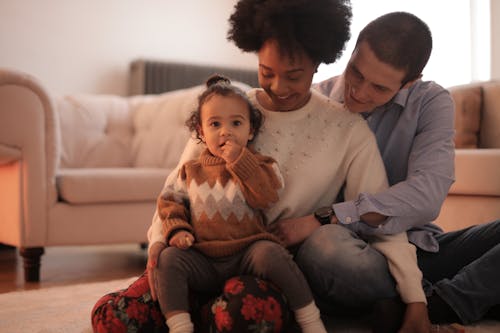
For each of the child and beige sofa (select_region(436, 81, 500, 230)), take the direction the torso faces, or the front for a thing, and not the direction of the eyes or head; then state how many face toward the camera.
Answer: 2

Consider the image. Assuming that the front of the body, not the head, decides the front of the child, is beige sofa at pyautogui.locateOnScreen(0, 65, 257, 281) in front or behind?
behind

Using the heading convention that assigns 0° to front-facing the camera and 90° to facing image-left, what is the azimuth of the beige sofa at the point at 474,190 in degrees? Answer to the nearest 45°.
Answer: approximately 0°

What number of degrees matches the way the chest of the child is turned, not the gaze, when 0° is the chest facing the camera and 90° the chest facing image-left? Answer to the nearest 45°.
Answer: approximately 0°

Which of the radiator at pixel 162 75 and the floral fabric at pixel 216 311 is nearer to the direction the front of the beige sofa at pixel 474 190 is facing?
the floral fabric

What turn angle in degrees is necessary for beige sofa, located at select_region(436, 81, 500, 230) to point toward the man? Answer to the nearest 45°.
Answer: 0° — it already faces them

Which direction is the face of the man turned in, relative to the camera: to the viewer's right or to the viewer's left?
to the viewer's left

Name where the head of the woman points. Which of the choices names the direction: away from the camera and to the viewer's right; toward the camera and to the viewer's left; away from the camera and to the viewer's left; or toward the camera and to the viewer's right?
toward the camera and to the viewer's left

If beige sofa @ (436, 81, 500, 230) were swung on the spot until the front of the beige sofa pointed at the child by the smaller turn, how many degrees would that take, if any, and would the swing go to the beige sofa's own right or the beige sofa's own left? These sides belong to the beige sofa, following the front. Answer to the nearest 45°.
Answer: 0° — it already faces them

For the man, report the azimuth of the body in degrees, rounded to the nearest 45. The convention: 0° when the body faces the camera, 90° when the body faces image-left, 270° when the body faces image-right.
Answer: approximately 45°
